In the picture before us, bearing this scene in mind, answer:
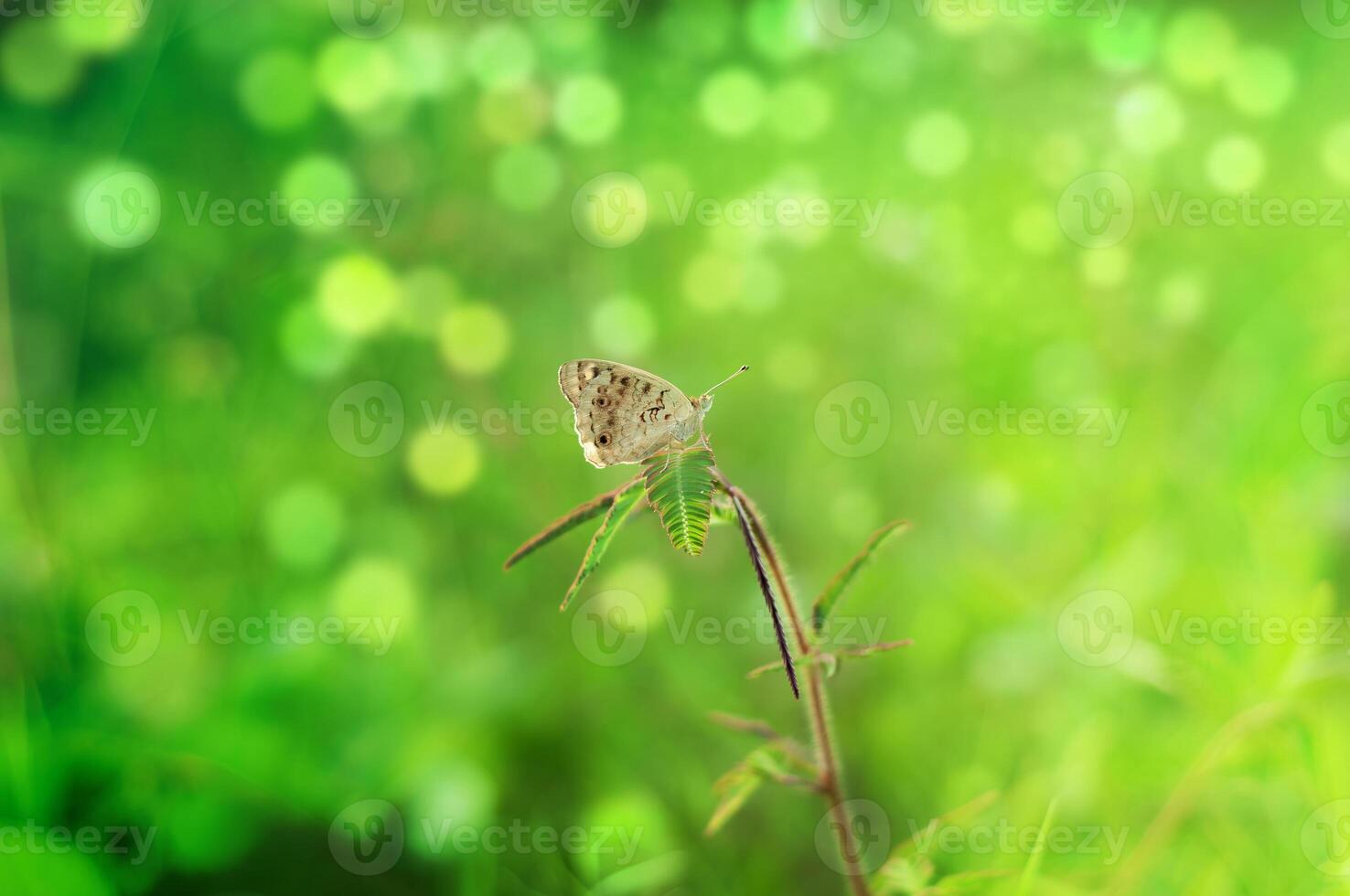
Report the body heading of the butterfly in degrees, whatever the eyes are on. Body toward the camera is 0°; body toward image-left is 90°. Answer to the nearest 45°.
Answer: approximately 270°
